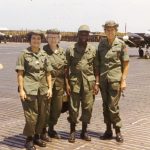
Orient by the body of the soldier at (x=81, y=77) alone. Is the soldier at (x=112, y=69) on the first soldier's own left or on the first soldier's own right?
on the first soldier's own left

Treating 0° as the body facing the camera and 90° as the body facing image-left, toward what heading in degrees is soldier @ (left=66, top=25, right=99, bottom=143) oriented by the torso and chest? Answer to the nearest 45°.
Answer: approximately 0°

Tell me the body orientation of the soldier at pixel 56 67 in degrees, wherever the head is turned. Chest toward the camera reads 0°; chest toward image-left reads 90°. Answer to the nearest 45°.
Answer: approximately 0°

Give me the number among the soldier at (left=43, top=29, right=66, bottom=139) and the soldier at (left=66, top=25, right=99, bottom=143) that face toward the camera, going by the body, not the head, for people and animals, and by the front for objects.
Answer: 2

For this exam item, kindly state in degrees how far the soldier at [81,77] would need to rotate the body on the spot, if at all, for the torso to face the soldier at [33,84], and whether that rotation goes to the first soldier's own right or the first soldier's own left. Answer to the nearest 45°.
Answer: approximately 45° to the first soldier's own right

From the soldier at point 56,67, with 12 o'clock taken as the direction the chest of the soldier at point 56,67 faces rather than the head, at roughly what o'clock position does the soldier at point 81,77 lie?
the soldier at point 81,77 is roughly at 9 o'clock from the soldier at point 56,67.

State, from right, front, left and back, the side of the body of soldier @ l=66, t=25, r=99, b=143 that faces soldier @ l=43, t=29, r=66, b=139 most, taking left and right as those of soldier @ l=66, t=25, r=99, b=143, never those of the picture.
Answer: right

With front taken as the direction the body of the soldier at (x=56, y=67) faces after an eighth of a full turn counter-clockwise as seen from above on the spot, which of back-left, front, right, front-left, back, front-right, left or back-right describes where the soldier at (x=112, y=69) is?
front-left
